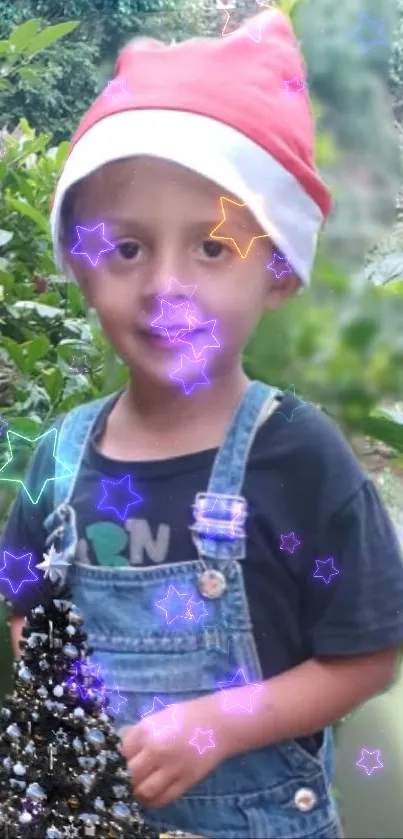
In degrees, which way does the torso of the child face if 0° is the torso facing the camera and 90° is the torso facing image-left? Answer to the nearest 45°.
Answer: approximately 45°
